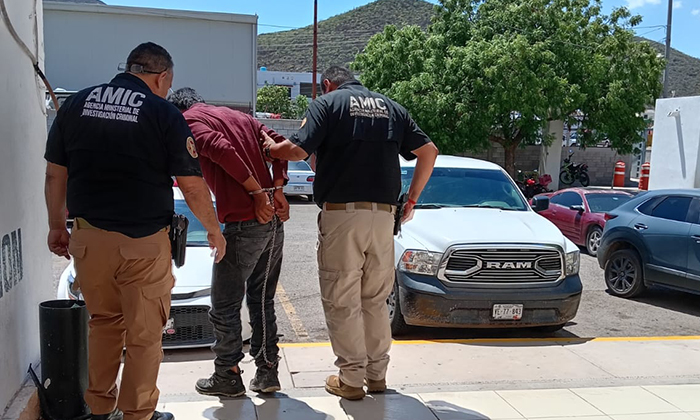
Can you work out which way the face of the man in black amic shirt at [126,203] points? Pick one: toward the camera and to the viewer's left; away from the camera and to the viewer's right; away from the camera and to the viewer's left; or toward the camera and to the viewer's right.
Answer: away from the camera and to the viewer's right

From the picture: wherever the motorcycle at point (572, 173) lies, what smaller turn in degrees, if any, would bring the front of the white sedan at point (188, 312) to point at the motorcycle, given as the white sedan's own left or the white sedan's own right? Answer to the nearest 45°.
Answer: approximately 90° to the white sedan's own left

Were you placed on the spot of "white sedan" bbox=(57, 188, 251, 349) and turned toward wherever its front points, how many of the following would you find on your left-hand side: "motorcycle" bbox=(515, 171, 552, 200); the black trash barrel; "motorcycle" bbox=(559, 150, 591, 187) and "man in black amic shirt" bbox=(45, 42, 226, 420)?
2

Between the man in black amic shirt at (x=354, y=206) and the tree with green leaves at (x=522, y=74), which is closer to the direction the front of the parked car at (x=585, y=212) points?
the man in black amic shirt

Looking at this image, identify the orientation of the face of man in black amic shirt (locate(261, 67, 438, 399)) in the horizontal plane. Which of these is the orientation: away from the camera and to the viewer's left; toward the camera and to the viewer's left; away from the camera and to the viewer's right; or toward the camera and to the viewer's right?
away from the camera and to the viewer's left
